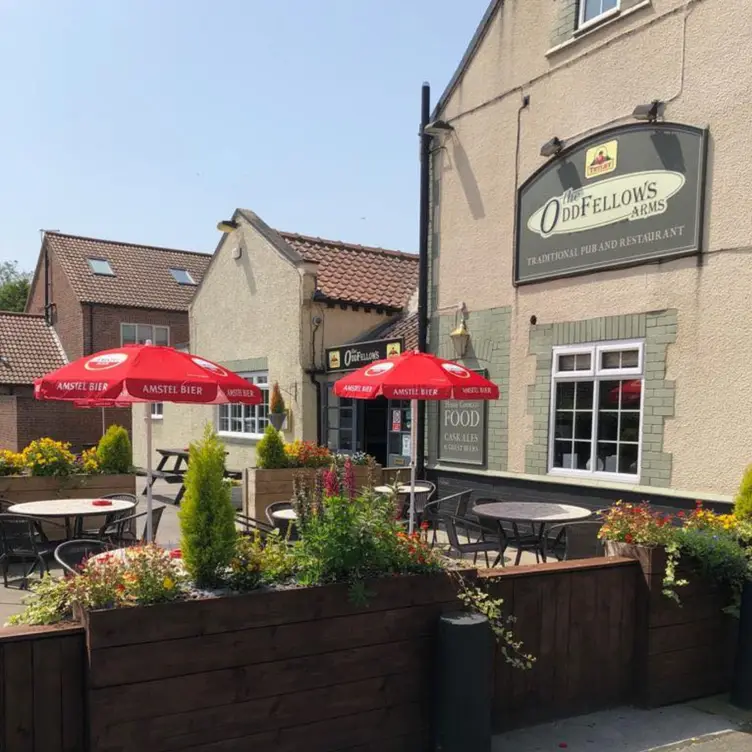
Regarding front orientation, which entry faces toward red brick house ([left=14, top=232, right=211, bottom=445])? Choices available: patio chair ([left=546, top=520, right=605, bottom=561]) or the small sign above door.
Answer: the patio chair

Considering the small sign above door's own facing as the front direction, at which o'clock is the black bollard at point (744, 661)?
The black bollard is roughly at 10 o'clock from the small sign above door.

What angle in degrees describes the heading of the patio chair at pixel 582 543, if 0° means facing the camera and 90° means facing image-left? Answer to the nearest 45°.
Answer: approximately 135°

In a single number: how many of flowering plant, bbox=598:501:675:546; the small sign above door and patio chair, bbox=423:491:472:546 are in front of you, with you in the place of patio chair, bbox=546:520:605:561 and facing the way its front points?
2

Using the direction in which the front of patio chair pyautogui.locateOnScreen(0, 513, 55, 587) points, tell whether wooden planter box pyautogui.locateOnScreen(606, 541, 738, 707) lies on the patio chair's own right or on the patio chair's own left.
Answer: on the patio chair's own right

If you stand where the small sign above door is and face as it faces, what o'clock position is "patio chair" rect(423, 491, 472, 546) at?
The patio chair is roughly at 10 o'clock from the small sign above door.

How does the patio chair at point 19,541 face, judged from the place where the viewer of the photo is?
facing away from the viewer and to the right of the viewer

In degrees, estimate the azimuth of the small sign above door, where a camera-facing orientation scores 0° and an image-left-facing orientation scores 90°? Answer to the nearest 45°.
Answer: approximately 45°

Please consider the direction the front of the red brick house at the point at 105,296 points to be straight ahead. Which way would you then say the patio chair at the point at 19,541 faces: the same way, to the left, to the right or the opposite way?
to the left
